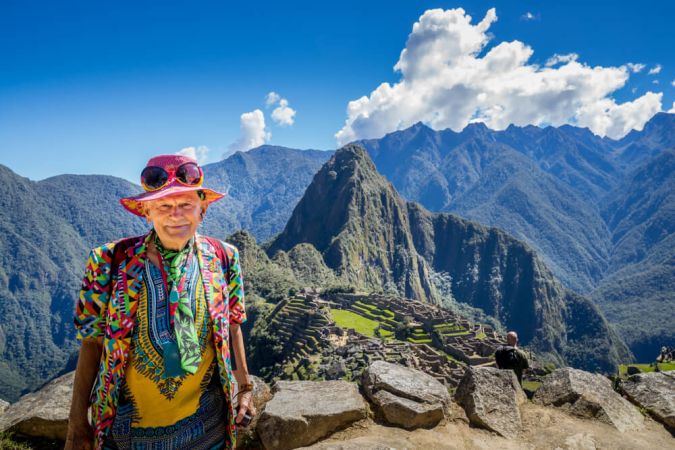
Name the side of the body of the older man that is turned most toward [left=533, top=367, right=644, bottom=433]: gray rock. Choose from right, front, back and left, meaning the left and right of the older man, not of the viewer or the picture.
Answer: left

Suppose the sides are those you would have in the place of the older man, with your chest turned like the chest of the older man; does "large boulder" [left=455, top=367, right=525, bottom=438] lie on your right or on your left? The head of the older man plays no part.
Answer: on your left

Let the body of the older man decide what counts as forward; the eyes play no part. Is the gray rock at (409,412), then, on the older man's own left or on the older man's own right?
on the older man's own left

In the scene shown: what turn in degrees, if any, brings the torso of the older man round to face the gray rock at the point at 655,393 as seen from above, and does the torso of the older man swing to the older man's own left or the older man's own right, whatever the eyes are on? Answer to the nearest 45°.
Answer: approximately 90° to the older man's own left

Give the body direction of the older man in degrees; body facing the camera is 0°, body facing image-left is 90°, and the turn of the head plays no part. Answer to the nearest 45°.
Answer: approximately 0°

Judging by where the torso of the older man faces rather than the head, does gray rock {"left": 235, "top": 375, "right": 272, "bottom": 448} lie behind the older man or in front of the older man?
behind

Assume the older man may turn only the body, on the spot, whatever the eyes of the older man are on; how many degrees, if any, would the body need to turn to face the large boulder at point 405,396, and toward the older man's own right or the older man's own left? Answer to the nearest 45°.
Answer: approximately 135° to the older man's own left
